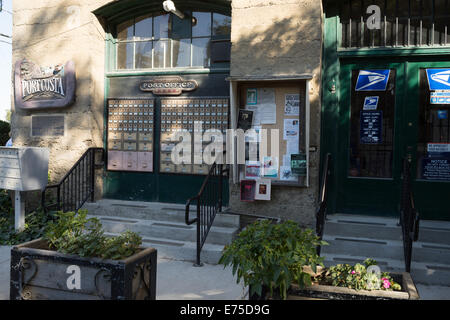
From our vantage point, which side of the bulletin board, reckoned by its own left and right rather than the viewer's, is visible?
front

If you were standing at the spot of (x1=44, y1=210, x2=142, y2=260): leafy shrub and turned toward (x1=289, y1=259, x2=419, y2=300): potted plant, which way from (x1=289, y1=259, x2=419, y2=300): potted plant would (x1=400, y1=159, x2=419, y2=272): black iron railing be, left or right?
left

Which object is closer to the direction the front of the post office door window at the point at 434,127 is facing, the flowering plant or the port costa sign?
the flowering plant

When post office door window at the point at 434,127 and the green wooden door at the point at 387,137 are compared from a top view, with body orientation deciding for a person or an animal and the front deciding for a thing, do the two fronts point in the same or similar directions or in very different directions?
same or similar directions

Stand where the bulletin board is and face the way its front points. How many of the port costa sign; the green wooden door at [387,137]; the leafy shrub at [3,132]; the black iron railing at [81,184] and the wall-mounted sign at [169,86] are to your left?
1

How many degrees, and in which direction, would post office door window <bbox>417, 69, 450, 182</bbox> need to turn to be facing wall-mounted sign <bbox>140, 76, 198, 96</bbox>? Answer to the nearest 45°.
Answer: approximately 90° to its right

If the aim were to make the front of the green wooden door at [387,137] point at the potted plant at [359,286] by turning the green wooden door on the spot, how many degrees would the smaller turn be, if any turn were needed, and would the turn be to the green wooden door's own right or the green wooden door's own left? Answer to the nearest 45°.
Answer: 0° — it already faces it

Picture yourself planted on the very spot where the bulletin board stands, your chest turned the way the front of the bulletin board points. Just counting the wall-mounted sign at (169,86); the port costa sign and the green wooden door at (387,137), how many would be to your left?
1

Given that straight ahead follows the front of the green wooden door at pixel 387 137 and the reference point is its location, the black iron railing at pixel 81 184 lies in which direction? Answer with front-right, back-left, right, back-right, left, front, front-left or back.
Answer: right

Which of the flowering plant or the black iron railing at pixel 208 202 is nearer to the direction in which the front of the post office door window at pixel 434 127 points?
the flowering plant

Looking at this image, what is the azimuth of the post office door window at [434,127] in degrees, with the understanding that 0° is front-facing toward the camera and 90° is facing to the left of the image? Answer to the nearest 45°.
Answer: approximately 0°

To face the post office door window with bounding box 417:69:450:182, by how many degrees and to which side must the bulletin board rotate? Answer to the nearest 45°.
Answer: approximately 90° to its left

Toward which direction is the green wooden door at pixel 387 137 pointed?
toward the camera

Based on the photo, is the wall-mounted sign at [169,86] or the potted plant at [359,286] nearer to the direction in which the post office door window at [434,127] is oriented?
the potted plant
